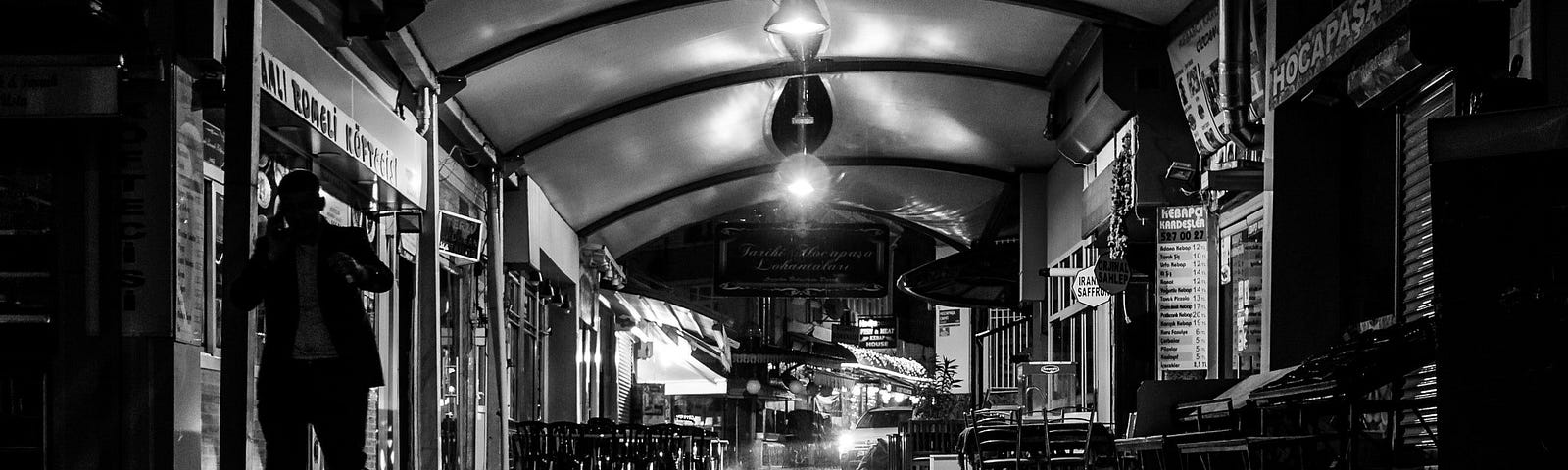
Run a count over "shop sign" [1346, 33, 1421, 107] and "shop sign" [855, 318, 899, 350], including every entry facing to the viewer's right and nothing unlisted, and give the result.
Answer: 0

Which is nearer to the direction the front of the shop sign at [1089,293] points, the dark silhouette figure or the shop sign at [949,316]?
the dark silhouette figure

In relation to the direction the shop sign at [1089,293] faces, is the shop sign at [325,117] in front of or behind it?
in front
